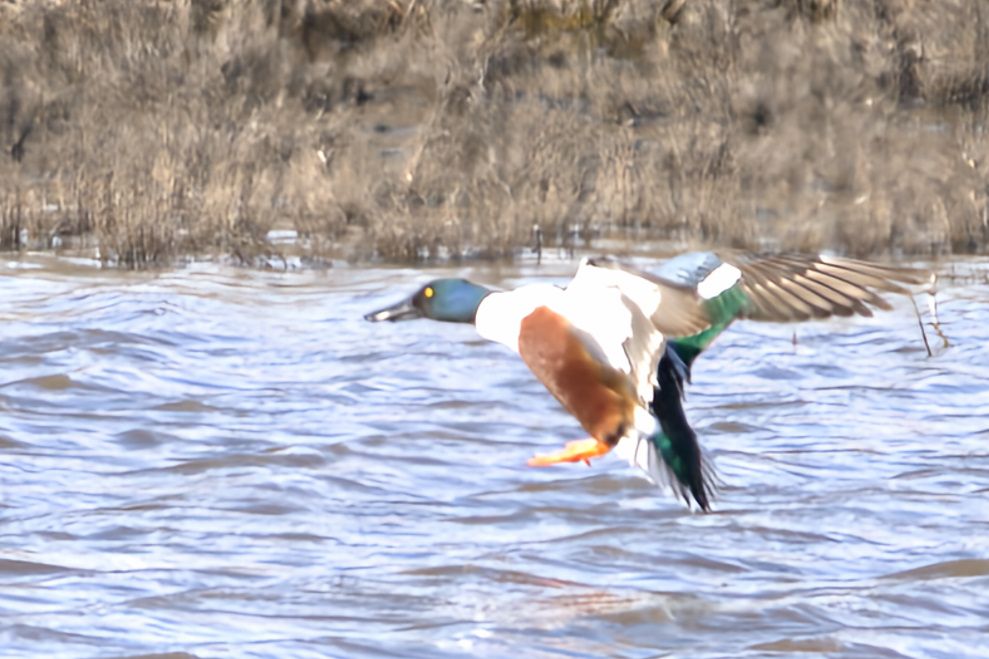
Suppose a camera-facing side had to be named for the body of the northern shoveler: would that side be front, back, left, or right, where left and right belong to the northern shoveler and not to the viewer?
left
